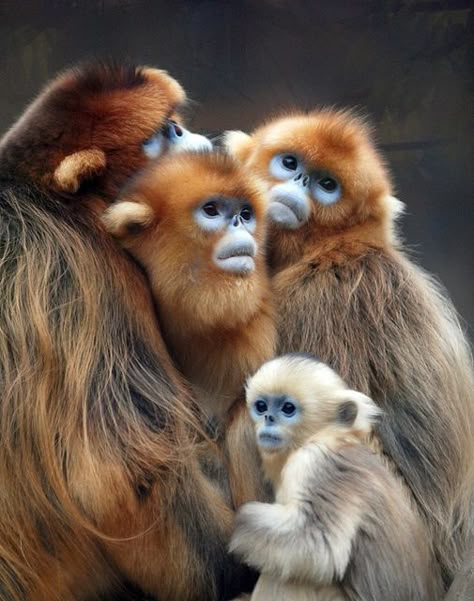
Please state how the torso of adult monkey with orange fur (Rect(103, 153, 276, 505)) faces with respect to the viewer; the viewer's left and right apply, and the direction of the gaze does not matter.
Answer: facing the viewer and to the right of the viewer
